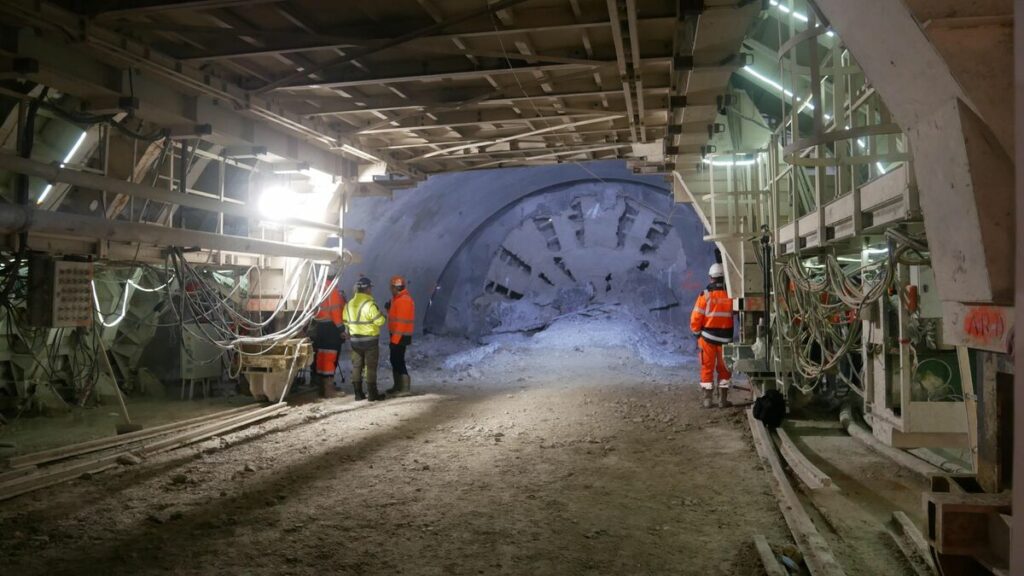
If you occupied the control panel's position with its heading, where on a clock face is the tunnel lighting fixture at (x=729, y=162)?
The tunnel lighting fixture is roughly at 11 o'clock from the control panel.

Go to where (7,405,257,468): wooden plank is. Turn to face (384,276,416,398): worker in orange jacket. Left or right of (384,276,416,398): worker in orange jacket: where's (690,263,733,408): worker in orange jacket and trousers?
right

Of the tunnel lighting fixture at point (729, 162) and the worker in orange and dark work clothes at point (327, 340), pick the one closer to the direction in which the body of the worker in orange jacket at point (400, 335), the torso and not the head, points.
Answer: the worker in orange and dark work clothes

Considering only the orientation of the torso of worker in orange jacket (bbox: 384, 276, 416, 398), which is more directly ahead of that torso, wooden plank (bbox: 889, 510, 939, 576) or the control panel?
the control panel

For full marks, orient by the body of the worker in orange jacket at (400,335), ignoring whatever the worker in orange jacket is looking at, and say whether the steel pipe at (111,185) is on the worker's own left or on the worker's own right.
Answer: on the worker's own left

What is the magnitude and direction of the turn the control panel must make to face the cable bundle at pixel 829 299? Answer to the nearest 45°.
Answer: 0° — it already faces it

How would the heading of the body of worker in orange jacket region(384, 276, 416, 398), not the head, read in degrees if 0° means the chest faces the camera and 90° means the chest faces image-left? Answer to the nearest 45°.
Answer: approximately 90°

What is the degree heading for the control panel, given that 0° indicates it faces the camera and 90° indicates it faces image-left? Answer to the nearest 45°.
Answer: approximately 315°

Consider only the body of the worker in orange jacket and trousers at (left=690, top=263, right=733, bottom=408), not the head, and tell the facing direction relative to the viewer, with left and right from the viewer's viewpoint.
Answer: facing away from the viewer
